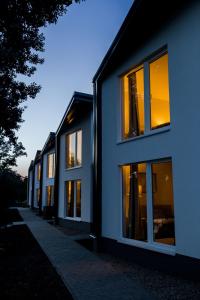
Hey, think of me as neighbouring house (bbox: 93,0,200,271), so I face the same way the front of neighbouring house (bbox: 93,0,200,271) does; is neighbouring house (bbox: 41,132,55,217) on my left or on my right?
on my right

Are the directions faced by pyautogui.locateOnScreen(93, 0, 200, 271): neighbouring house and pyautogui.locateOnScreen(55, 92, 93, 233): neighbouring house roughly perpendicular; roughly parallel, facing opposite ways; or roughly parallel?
roughly parallel

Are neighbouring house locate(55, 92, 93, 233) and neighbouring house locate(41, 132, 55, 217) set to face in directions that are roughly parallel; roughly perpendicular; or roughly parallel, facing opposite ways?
roughly parallel

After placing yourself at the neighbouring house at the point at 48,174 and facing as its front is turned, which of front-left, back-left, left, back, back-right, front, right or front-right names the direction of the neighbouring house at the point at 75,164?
front-left

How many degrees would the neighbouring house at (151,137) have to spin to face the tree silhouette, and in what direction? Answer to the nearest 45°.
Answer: approximately 45° to its right

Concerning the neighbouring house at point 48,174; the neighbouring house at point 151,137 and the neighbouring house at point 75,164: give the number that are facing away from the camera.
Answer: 0

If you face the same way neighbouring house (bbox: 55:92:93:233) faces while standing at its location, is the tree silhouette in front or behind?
in front

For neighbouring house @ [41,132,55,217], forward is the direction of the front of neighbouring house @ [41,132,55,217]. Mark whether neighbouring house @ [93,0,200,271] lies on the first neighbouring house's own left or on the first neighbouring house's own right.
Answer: on the first neighbouring house's own left

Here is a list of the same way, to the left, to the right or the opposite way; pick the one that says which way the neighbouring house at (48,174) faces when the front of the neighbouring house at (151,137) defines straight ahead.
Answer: the same way

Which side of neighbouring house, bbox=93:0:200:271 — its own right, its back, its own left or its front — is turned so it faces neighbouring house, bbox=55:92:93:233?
right

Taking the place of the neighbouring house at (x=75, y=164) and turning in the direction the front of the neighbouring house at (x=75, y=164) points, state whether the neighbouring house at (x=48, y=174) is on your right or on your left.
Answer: on your right

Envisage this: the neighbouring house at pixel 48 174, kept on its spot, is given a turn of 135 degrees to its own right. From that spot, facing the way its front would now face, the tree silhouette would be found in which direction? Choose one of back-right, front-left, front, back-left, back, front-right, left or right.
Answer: back

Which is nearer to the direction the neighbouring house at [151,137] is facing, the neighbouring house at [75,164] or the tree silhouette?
the tree silhouette

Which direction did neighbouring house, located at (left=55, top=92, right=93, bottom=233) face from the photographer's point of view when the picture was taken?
facing the viewer and to the left of the viewer

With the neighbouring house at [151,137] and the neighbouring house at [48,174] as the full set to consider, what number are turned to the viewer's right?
0

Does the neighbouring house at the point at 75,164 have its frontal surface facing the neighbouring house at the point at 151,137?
no

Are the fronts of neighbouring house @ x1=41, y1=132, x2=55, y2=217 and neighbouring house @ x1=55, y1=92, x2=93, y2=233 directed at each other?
no
